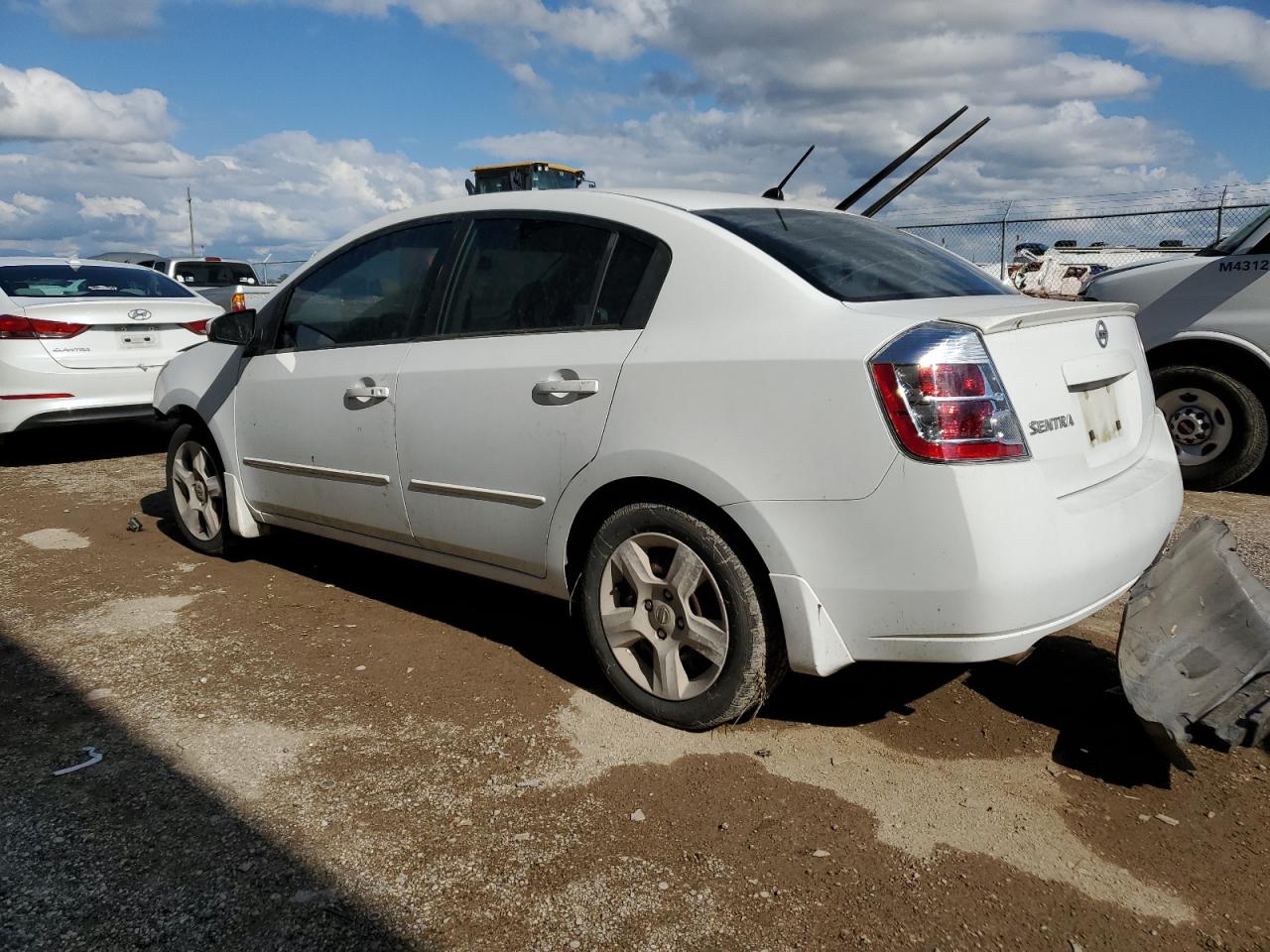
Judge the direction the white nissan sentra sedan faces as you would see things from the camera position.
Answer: facing away from the viewer and to the left of the viewer

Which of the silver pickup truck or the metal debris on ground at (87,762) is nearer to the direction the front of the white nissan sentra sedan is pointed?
the silver pickup truck

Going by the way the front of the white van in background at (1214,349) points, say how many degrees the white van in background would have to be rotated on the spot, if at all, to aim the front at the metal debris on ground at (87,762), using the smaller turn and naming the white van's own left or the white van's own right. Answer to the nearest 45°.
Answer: approximately 45° to the white van's own left

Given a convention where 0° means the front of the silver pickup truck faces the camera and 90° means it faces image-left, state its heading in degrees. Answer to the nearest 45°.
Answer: approximately 135°

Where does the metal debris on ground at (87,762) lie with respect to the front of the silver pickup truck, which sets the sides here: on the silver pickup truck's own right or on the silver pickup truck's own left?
on the silver pickup truck's own left

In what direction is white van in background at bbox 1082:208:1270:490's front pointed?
to the viewer's left
